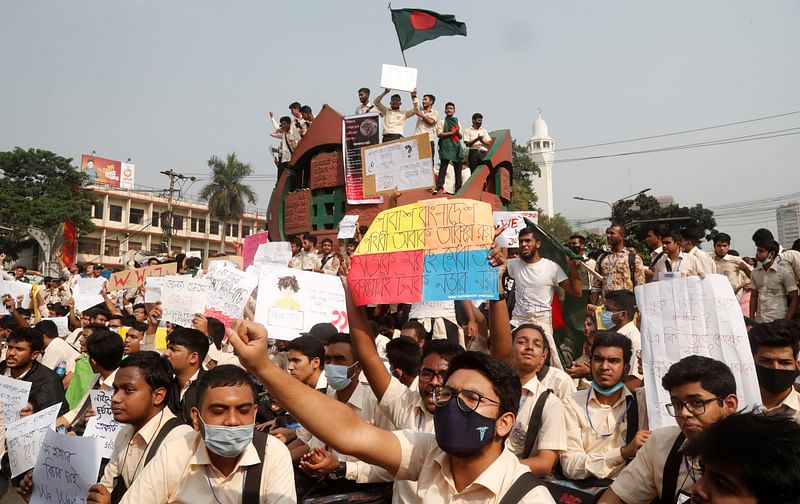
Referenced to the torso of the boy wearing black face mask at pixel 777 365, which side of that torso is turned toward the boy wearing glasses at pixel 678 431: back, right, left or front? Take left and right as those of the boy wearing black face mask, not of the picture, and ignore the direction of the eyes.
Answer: front

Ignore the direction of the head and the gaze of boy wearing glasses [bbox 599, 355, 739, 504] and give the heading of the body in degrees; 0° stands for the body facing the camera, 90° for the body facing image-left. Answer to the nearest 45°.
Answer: approximately 45°

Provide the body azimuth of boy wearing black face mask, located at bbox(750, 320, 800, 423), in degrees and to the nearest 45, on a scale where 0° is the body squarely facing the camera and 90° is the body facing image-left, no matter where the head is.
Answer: approximately 0°

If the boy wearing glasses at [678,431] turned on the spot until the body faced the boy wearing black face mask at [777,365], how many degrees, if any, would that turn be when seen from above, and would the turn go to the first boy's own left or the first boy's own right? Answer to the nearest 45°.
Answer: approximately 180°
